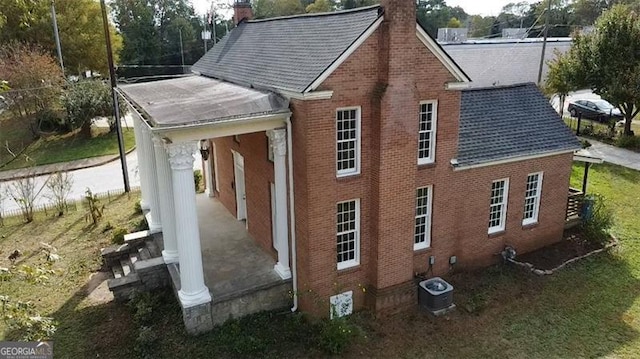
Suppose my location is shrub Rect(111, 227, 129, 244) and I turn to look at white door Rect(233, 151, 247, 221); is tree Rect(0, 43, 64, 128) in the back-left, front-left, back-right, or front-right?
back-left

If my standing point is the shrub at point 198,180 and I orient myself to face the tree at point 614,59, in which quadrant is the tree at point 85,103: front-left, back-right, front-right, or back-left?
back-left

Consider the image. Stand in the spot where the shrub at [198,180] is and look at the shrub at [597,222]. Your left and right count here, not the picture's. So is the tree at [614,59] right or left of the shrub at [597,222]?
left

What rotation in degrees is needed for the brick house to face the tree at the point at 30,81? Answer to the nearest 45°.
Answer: approximately 90° to its right

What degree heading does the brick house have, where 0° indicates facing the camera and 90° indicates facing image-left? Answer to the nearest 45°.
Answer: approximately 45°

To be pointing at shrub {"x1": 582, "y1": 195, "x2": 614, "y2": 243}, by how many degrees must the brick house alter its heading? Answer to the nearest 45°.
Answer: approximately 180°

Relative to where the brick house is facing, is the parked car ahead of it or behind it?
behind

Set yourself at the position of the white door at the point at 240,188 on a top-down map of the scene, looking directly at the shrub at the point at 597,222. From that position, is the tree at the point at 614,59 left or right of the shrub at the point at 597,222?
left

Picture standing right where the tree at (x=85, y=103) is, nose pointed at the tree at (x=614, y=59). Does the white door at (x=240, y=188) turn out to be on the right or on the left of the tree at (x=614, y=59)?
right

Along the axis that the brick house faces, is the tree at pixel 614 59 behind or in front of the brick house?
behind

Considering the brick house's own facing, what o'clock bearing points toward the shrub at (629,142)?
The shrub is roughly at 6 o'clock from the brick house.
